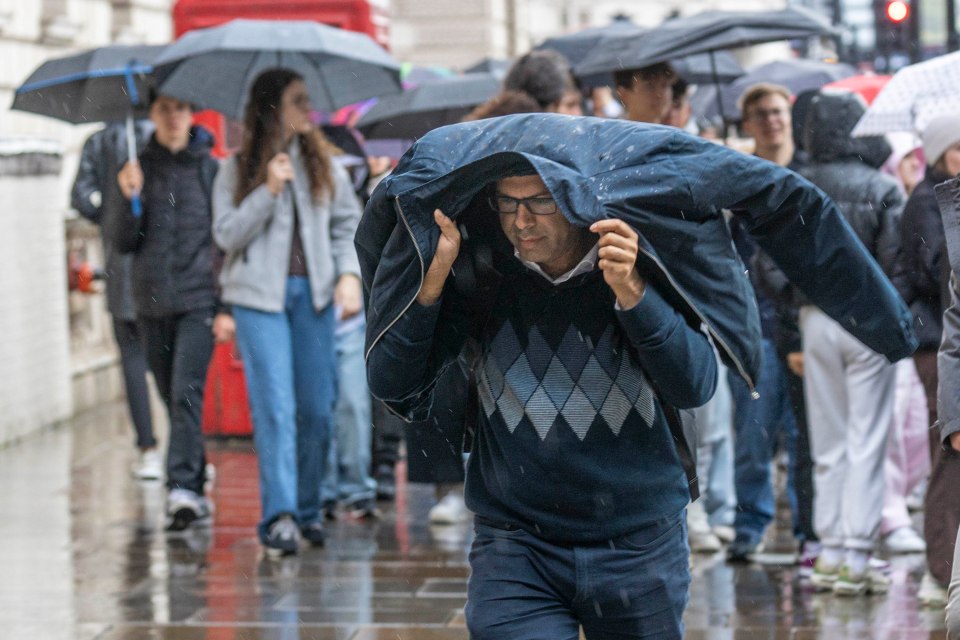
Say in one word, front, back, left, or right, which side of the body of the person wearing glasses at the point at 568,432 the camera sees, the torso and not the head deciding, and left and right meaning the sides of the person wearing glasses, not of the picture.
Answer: front

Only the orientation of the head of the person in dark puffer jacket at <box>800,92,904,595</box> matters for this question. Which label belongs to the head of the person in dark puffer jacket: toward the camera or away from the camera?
away from the camera

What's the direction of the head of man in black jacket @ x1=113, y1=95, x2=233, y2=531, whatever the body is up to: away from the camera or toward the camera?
toward the camera

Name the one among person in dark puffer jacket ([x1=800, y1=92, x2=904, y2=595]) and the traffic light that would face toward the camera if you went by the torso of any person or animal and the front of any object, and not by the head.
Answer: the traffic light

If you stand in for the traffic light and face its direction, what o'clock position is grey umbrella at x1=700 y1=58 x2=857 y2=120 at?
The grey umbrella is roughly at 12 o'clock from the traffic light.

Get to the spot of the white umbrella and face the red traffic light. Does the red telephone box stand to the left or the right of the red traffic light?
left

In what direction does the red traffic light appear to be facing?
toward the camera

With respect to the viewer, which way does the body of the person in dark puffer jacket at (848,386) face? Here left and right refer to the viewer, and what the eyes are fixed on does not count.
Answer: facing away from the viewer and to the right of the viewer

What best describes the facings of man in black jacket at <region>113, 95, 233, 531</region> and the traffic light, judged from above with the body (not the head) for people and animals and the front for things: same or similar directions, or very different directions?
same or similar directions

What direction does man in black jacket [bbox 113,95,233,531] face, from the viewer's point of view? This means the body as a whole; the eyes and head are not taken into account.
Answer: toward the camera

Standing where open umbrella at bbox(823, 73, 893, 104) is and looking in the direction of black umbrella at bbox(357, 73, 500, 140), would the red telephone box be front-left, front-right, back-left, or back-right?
front-right

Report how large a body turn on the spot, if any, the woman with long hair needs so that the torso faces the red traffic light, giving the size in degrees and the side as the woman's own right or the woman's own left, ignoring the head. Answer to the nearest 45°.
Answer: approximately 135° to the woman's own left
